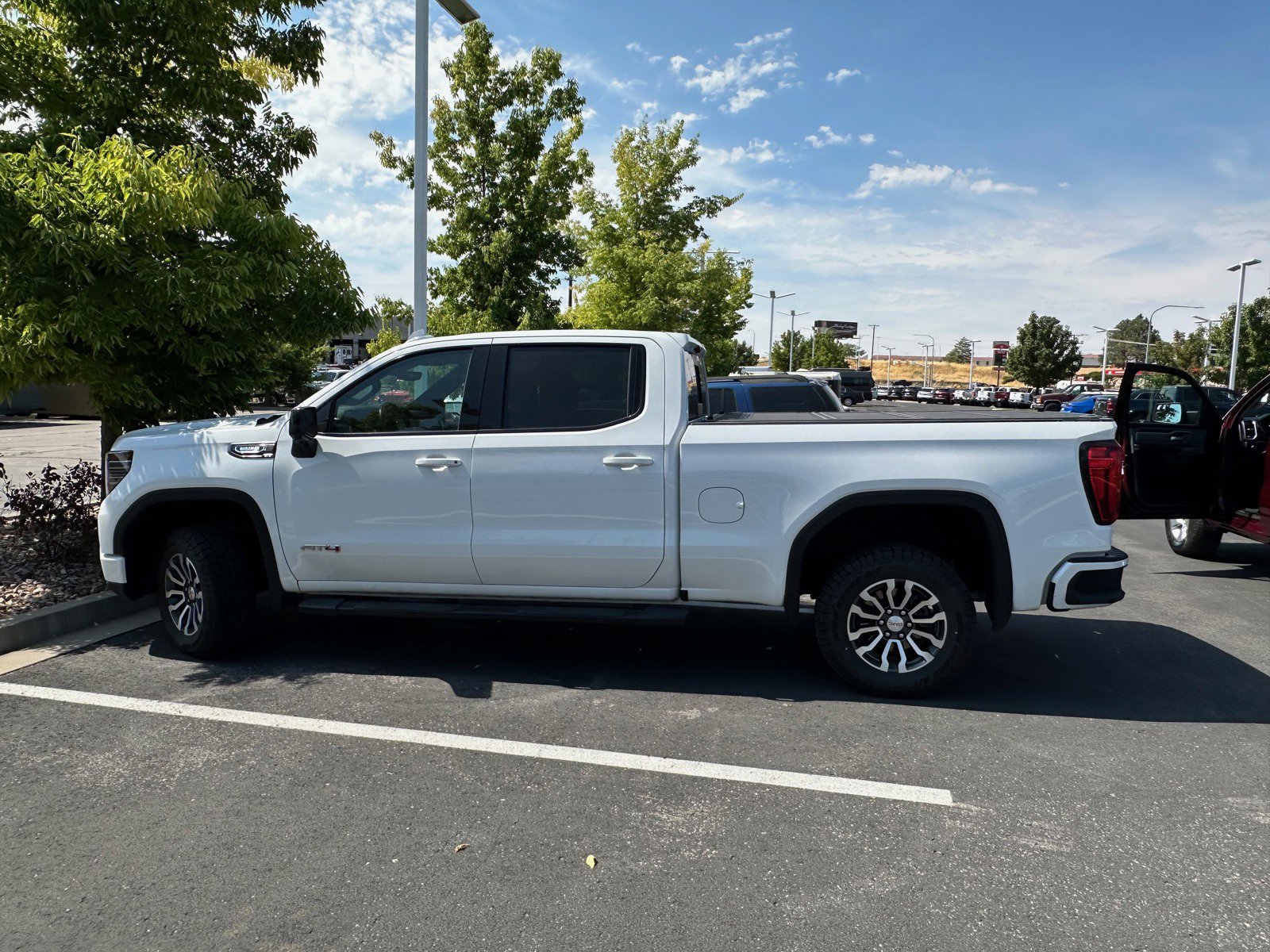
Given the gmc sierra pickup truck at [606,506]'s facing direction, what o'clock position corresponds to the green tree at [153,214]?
The green tree is roughly at 1 o'clock from the gmc sierra pickup truck.

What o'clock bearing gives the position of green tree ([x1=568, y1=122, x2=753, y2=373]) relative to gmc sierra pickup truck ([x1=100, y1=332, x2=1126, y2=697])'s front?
The green tree is roughly at 3 o'clock from the gmc sierra pickup truck.

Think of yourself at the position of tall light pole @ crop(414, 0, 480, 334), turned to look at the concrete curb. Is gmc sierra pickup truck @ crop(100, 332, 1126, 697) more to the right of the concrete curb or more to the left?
left

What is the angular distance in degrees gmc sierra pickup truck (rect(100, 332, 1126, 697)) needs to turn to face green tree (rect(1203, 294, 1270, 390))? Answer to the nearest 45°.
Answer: approximately 135° to its right

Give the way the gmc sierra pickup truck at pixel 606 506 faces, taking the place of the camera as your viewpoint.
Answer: facing to the left of the viewer
